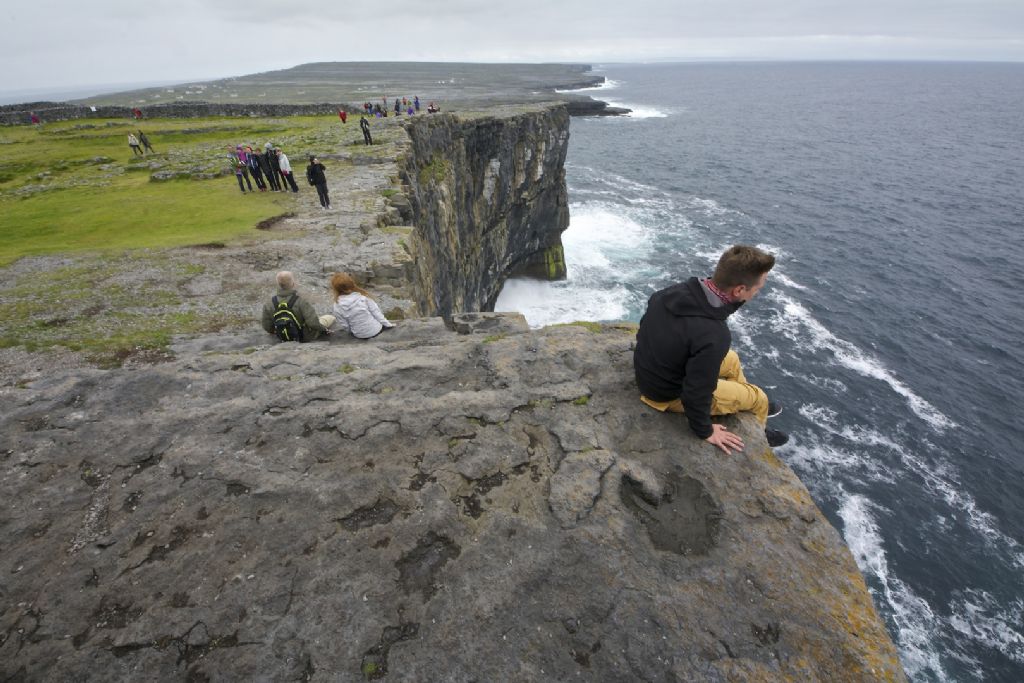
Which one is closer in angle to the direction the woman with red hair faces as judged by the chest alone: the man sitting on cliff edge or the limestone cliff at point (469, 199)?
the limestone cliff

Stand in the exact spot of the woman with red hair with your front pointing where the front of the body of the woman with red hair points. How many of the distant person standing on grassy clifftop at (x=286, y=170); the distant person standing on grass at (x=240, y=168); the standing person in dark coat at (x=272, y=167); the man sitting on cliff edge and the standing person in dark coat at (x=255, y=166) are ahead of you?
4

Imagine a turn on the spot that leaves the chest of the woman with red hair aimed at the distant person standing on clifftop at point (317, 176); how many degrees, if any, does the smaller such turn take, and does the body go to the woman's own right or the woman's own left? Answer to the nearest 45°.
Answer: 0° — they already face them

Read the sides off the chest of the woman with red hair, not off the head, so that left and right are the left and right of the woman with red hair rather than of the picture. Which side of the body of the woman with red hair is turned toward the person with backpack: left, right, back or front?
left

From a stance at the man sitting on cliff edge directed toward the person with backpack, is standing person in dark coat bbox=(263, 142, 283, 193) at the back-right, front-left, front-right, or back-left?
front-right

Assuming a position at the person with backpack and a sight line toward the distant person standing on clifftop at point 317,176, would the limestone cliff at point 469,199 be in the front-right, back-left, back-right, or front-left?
front-right

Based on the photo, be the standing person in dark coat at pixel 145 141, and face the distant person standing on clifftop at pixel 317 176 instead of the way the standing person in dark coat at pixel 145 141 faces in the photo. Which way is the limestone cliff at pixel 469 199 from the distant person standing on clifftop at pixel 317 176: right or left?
left

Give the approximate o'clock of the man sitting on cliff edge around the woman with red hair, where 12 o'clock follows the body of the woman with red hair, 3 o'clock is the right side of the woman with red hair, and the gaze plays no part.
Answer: The man sitting on cliff edge is roughly at 5 o'clock from the woman with red hair.

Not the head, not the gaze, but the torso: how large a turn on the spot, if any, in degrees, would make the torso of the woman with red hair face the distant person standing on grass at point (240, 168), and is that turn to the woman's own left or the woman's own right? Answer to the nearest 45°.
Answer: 0° — they already face them

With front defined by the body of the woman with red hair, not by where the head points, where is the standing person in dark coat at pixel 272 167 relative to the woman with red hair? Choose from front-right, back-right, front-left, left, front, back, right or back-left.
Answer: front

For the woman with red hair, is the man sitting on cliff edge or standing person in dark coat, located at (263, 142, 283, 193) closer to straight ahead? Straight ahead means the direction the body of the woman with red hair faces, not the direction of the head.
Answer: the standing person in dark coat

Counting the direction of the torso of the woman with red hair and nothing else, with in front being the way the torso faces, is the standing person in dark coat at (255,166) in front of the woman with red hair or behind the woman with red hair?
in front

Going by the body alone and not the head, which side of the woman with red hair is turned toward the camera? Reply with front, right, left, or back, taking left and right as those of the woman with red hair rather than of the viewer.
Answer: back

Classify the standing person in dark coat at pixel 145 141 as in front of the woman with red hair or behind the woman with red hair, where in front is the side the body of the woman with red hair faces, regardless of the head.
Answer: in front
